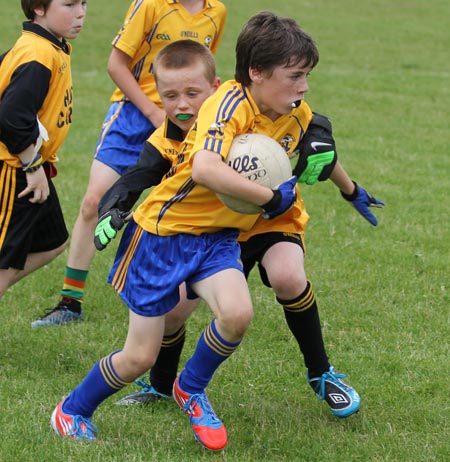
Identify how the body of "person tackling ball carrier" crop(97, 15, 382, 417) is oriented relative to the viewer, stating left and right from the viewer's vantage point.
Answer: facing the viewer

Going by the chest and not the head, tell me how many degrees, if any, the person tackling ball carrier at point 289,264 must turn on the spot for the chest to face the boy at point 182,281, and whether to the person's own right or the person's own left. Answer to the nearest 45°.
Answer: approximately 45° to the person's own right

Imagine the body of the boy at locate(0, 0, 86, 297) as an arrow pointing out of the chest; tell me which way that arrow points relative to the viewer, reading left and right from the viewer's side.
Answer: facing the viewer and to the right of the viewer

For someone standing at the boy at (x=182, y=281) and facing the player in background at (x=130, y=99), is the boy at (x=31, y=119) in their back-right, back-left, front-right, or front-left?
front-left

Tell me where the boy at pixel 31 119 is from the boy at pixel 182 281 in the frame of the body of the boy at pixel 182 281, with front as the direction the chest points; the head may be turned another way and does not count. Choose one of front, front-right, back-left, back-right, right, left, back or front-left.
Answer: back

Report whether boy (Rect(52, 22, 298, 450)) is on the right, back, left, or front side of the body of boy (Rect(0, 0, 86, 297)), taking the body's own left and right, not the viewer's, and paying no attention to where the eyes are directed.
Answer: front

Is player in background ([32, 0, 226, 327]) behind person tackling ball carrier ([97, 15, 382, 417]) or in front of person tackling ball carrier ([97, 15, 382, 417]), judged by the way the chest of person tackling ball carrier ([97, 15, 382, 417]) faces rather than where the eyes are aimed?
behind

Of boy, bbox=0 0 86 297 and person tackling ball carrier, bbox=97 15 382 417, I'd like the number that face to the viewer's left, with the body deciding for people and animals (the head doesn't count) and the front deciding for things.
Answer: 0
